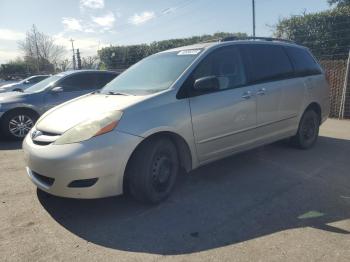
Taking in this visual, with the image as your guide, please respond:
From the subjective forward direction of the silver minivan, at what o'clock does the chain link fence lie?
The chain link fence is roughly at 6 o'clock from the silver minivan.

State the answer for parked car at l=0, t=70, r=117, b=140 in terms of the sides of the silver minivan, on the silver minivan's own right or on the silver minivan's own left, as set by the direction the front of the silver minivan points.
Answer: on the silver minivan's own right

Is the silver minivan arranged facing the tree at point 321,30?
no

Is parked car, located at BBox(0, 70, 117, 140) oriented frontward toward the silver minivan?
no

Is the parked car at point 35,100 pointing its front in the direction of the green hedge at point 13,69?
no

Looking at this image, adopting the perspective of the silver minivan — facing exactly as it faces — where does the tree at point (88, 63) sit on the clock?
The tree is roughly at 4 o'clock from the silver minivan.

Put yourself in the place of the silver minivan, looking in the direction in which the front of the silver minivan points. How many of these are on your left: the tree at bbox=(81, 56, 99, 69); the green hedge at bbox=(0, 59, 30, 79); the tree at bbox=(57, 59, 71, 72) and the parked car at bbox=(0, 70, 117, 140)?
0

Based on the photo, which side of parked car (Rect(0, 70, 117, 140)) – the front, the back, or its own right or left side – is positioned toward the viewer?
left

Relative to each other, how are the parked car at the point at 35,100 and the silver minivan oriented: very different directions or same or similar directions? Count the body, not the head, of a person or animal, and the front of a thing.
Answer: same or similar directions

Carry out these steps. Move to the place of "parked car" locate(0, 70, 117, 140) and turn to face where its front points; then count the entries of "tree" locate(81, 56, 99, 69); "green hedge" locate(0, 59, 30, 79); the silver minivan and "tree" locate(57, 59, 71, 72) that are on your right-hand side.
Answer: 3

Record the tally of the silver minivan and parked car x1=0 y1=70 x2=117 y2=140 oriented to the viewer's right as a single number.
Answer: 0

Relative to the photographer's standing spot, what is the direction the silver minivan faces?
facing the viewer and to the left of the viewer

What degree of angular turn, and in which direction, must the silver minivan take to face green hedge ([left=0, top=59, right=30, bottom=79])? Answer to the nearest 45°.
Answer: approximately 90° to its right

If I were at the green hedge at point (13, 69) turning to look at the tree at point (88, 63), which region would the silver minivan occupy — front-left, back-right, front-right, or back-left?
front-right
